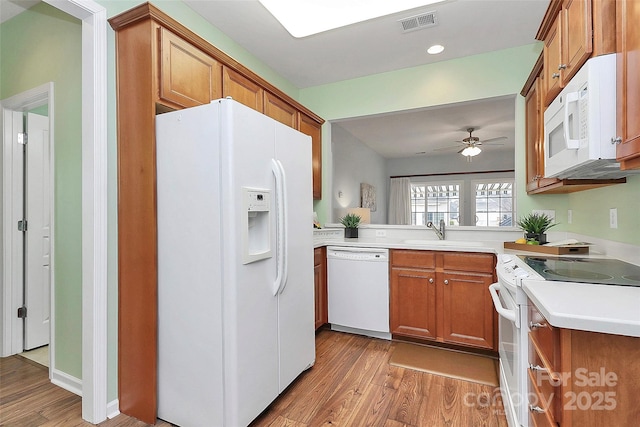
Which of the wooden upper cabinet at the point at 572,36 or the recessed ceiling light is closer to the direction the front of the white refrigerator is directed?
the wooden upper cabinet

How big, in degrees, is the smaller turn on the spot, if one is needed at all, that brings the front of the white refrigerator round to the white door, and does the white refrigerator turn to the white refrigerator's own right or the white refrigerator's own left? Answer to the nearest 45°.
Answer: approximately 180°

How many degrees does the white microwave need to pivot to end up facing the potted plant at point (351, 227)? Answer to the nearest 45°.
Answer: approximately 90° to its right

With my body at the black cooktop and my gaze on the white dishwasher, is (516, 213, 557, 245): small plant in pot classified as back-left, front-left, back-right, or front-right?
front-right

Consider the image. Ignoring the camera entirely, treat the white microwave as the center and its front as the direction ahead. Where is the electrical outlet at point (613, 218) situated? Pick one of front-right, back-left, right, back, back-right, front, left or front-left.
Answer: back-right

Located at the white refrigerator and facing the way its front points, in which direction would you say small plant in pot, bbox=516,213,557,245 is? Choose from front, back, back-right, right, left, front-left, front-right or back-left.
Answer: front-left

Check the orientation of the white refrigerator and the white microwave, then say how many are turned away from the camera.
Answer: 0

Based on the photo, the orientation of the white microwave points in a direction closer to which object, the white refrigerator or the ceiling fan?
the white refrigerator

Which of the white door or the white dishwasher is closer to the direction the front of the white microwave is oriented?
the white door

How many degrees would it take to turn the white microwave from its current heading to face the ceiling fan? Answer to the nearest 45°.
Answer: approximately 135° to its right

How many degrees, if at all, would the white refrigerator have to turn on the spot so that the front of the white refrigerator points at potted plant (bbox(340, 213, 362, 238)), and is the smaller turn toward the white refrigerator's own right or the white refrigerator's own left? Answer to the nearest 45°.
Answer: approximately 90° to the white refrigerator's own left

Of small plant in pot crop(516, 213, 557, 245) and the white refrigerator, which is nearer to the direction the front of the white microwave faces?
the white refrigerator

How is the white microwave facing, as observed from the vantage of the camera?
facing the viewer and to the left of the viewer

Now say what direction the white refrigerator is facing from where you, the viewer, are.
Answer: facing the viewer and to the right of the viewer
